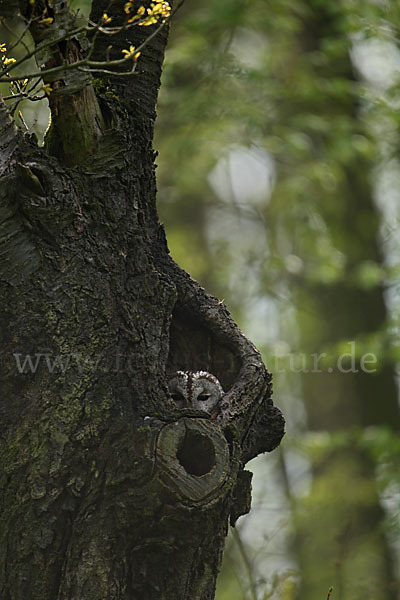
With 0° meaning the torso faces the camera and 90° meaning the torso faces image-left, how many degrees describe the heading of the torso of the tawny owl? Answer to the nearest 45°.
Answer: approximately 0°
